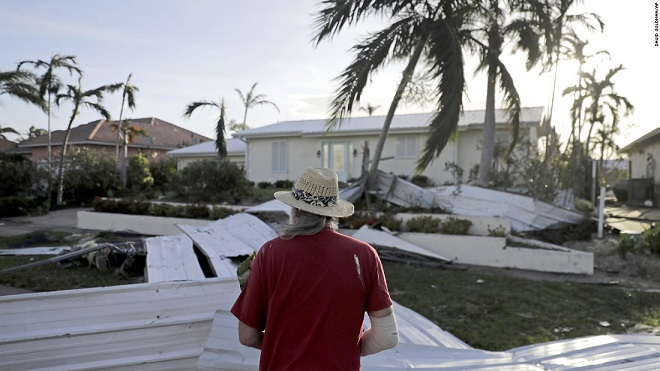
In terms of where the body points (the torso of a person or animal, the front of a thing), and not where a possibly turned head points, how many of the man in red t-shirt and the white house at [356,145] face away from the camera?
1

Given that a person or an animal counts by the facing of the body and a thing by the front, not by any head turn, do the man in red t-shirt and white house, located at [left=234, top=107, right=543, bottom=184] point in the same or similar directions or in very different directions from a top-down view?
very different directions

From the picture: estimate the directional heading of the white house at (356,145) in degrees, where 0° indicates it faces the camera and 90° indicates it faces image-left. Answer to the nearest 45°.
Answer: approximately 0°

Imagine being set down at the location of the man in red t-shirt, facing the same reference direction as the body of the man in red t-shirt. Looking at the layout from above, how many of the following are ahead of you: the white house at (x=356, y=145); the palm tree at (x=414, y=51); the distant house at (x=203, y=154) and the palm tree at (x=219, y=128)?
4

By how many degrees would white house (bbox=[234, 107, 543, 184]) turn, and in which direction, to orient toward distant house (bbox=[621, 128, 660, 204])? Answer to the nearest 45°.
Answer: approximately 90° to its left

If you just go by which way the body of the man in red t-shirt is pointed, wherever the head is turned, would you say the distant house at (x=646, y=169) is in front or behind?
in front

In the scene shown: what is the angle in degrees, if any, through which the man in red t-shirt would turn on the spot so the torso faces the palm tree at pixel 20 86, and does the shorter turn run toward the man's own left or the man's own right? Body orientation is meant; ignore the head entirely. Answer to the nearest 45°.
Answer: approximately 45° to the man's own left

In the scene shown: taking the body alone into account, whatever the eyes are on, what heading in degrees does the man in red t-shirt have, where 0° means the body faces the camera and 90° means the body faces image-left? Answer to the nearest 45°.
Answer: approximately 180°

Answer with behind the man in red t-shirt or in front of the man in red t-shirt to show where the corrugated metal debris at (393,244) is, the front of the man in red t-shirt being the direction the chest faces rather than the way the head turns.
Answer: in front

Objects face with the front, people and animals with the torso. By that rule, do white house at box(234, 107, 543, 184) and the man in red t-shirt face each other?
yes

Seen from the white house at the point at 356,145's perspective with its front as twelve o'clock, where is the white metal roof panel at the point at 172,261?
The white metal roof panel is roughly at 12 o'clock from the white house.

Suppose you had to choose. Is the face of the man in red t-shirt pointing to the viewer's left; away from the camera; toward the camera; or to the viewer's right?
away from the camera
